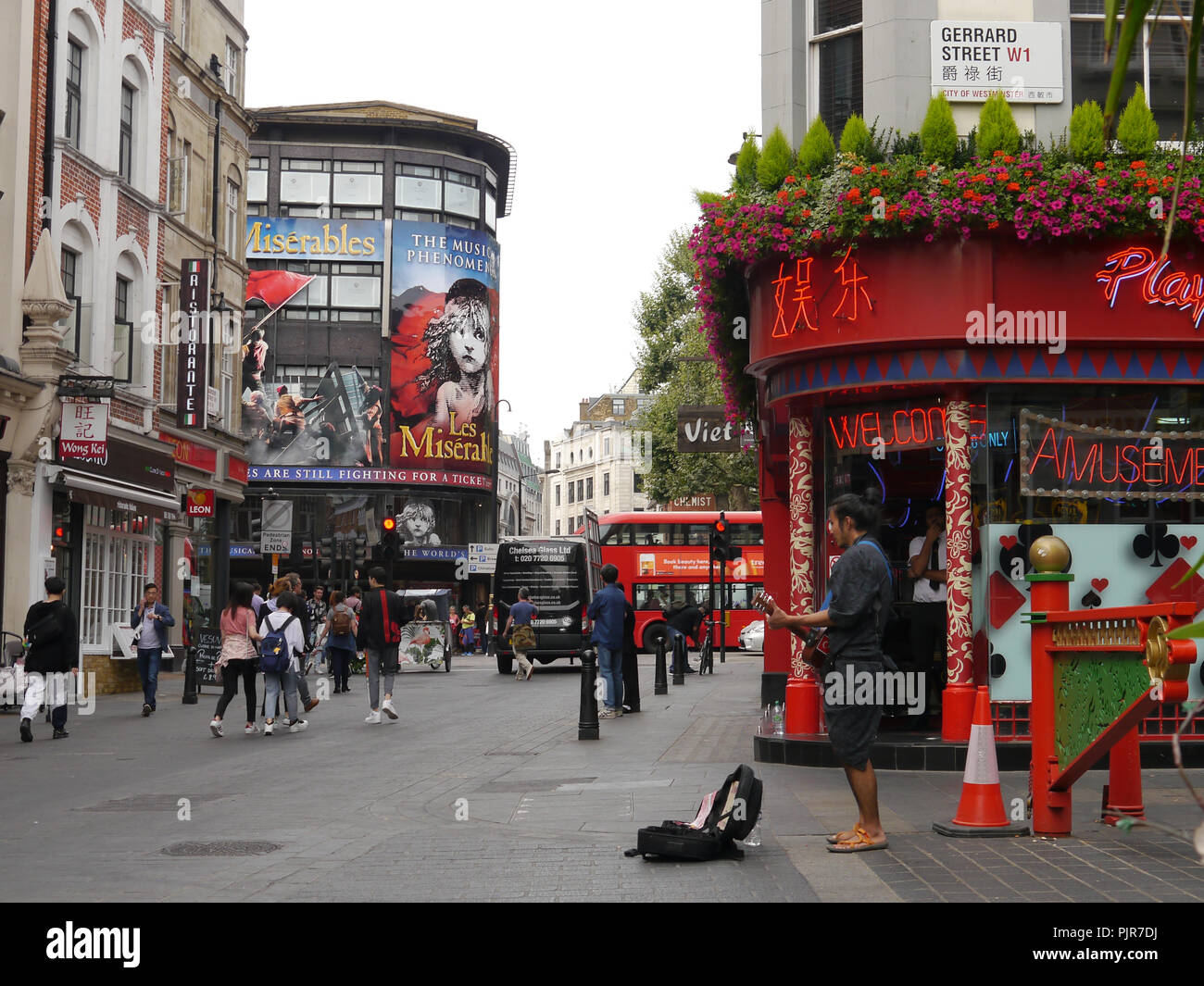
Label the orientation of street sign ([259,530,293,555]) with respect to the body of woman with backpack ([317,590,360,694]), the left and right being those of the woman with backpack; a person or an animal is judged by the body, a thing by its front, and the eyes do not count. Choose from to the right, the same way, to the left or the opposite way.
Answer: the opposite way

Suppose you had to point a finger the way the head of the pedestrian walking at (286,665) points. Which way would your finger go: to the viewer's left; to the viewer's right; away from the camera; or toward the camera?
away from the camera

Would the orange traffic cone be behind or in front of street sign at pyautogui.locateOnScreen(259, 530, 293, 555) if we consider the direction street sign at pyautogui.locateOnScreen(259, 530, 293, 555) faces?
in front

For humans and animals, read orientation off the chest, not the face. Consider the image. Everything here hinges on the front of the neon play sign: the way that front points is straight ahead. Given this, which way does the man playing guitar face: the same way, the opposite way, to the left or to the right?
to the right

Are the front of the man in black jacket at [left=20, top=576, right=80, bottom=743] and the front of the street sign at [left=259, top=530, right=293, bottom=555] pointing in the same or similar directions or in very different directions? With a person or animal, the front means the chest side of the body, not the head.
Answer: very different directions

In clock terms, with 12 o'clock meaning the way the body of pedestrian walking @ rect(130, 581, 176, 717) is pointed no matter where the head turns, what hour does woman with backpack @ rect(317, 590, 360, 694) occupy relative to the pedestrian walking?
The woman with backpack is roughly at 7 o'clock from the pedestrian walking.

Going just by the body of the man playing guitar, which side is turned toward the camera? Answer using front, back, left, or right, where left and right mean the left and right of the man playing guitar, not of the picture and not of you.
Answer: left

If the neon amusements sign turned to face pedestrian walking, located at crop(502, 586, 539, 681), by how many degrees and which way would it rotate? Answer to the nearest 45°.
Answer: approximately 135° to its right

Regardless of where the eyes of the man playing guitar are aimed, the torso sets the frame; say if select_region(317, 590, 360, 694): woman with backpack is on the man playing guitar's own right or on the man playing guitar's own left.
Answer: on the man playing guitar's own right

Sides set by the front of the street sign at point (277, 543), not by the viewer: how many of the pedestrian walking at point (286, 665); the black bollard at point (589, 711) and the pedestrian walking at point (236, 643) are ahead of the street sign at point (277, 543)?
3

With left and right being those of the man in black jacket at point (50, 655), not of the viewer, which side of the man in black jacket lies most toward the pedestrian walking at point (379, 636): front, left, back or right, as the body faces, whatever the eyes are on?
right

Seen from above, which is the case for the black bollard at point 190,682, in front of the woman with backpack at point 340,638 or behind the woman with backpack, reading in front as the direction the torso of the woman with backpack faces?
behind

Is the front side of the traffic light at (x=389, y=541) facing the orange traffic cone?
yes
